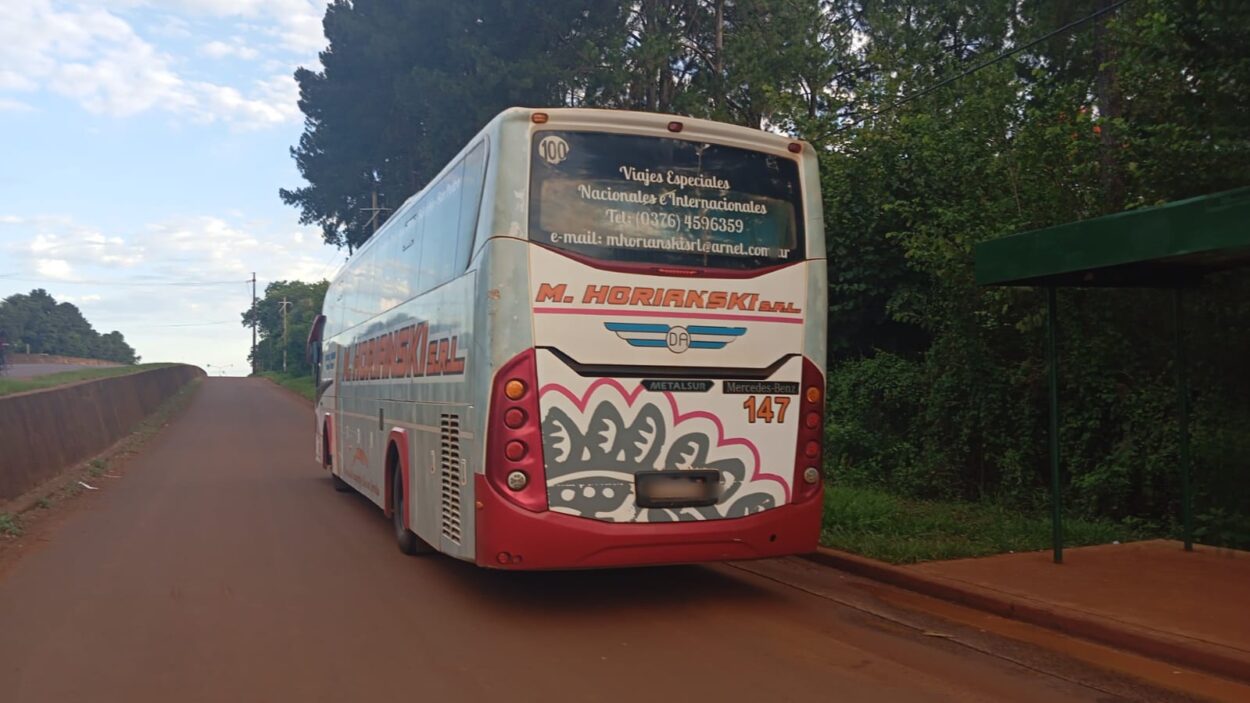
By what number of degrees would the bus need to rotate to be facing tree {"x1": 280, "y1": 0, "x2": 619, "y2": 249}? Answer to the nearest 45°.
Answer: approximately 45° to its right

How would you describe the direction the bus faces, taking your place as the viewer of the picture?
facing away from the viewer and to the left of the viewer

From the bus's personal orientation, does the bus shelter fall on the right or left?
on its right

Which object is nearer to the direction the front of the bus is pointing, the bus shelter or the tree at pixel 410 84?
the tree

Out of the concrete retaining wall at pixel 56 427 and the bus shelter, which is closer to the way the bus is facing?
the concrete retaining wall
